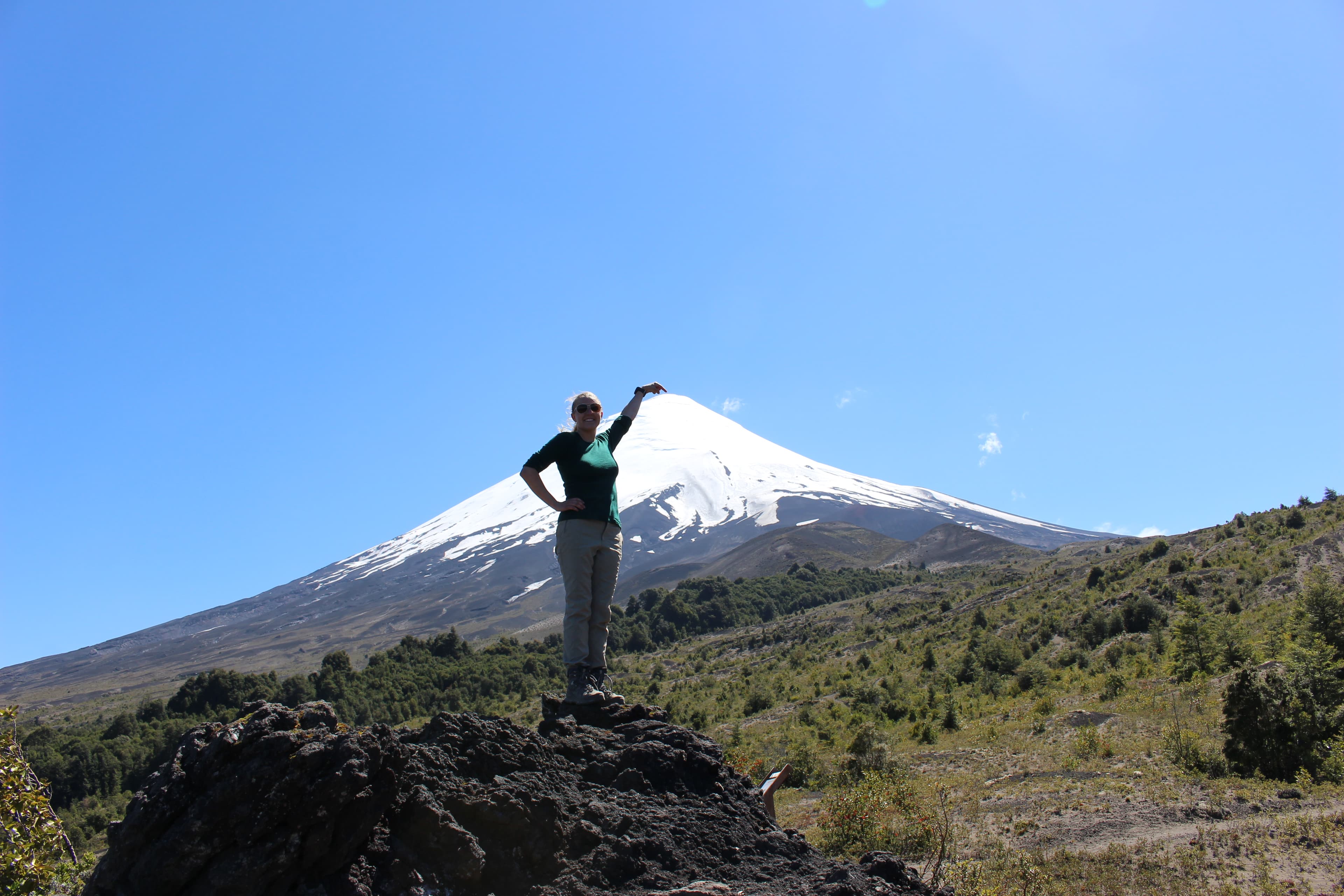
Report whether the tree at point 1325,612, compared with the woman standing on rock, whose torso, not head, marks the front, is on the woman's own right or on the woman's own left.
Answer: on the woman's own left

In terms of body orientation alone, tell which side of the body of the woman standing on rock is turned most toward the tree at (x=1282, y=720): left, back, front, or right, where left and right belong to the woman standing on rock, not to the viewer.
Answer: left

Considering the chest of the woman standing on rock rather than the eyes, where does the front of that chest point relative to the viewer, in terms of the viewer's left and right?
facing the viewer and to the right of the viewer

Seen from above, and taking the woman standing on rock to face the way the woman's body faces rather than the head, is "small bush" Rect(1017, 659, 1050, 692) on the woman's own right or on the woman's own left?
on the woman's own left

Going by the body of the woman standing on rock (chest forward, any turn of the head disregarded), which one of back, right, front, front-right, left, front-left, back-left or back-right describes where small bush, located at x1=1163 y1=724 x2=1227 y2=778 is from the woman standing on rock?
left

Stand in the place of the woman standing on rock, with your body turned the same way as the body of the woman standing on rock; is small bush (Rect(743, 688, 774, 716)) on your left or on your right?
on your left
